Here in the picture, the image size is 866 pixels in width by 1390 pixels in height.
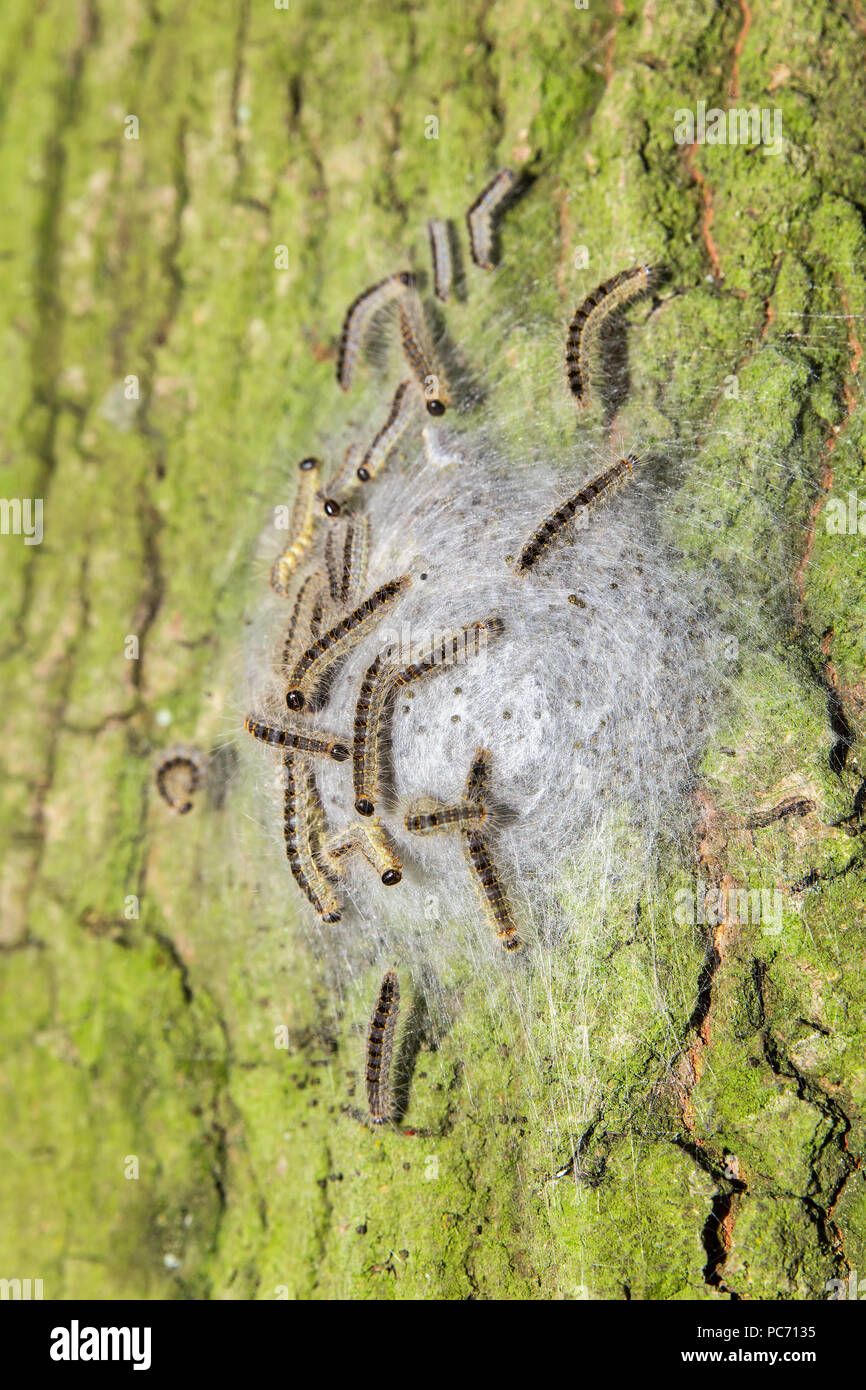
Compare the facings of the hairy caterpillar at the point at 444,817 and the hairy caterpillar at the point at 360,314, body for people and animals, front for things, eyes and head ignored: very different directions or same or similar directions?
very different directions

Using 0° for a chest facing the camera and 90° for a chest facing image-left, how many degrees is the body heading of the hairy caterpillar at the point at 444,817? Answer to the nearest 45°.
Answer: approximately 90°

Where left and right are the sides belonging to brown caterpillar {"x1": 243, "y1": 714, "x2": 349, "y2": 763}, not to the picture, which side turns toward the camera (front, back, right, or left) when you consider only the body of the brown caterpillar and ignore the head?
right

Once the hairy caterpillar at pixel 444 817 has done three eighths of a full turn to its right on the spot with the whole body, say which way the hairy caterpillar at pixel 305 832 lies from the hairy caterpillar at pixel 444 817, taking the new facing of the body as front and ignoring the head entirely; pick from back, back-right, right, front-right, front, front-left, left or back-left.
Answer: left

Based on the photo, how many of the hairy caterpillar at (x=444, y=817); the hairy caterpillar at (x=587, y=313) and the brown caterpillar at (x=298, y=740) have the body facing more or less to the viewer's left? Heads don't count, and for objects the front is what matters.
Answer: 1
